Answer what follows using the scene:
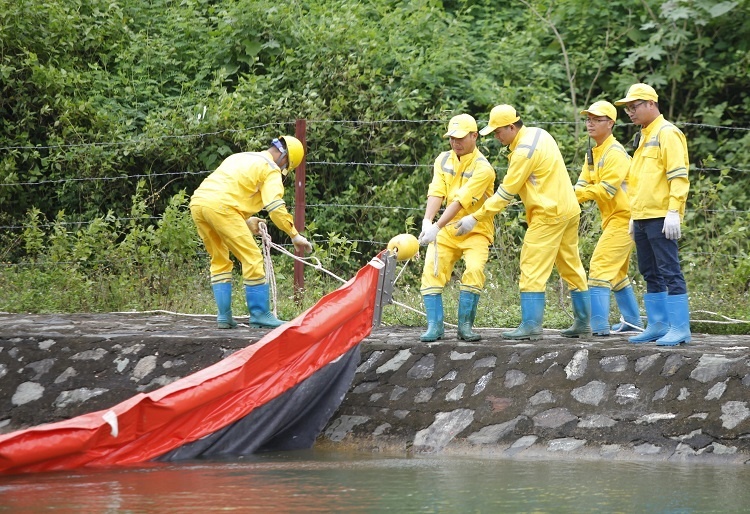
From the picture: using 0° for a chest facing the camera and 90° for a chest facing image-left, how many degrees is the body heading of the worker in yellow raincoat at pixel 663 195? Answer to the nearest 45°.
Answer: approximately 45°

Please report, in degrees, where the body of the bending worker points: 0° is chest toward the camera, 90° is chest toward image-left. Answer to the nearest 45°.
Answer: approximately 270°

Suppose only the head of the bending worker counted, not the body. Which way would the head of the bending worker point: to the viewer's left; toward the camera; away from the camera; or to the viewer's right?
to the viewer's right

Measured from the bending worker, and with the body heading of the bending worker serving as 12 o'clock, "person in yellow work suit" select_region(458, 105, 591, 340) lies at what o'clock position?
The person in yellow work suit is roughly at 1 o'clock from the bending worker.

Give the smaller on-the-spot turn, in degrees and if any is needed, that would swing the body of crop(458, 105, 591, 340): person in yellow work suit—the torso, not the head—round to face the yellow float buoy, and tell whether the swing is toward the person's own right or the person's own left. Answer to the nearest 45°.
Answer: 0° — they already face it

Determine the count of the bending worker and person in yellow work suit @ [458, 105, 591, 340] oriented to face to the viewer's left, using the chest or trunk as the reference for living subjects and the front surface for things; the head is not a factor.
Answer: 1

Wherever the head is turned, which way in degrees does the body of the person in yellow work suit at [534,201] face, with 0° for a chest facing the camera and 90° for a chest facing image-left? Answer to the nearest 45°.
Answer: approximately 90°

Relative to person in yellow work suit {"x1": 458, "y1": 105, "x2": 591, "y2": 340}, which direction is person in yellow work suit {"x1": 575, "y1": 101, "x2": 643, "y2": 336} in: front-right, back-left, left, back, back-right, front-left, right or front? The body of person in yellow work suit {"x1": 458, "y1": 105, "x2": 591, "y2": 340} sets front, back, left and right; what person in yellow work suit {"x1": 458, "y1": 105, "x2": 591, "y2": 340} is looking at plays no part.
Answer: back-right

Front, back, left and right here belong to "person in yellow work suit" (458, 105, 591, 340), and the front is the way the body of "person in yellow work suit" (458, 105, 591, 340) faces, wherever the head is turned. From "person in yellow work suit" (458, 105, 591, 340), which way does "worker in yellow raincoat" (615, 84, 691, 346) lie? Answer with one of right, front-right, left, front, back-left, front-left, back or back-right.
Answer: back
